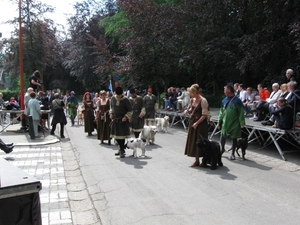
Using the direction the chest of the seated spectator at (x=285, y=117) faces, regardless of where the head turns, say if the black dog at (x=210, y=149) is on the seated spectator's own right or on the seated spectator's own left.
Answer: on the seated spectator's own left

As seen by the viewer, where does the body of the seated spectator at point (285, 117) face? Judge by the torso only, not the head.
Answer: to the viewer's left

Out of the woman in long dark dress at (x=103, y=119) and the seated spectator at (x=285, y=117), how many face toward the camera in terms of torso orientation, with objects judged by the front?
1

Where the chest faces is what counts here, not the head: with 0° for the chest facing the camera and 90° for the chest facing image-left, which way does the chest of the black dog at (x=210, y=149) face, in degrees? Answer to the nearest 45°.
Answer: approximately 45°

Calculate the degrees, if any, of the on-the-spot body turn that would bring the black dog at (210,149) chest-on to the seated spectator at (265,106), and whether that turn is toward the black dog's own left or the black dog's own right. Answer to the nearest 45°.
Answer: approximately 180°

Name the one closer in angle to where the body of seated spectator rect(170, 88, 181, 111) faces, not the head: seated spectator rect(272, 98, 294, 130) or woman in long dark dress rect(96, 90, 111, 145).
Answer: the woman in long dark dress
